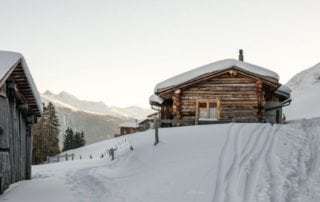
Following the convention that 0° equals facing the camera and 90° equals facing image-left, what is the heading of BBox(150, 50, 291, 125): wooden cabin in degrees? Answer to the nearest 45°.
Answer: approximately 0°
